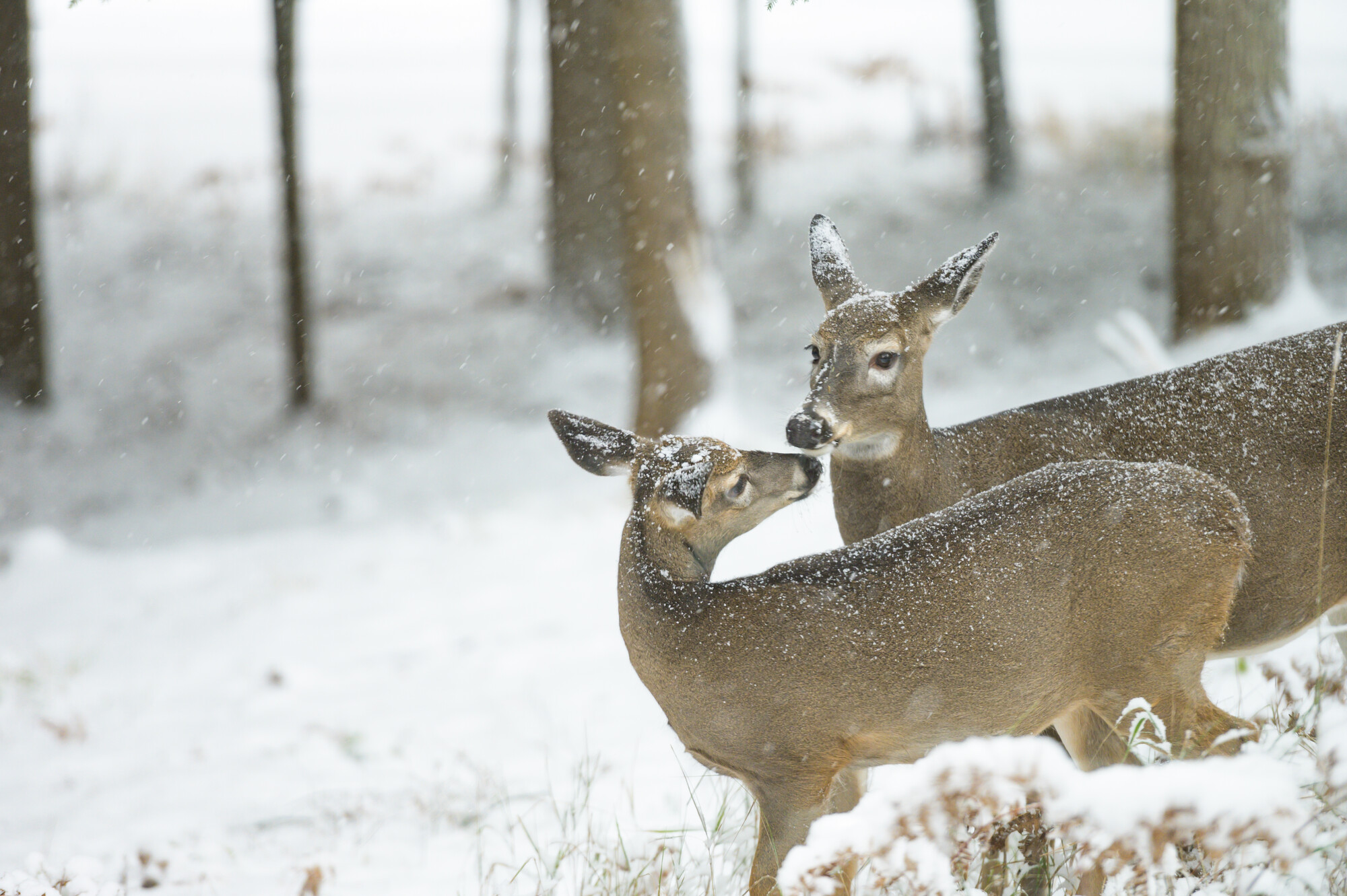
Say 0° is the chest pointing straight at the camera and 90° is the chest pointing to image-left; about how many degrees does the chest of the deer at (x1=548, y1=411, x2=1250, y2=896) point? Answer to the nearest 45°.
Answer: approximately 90°

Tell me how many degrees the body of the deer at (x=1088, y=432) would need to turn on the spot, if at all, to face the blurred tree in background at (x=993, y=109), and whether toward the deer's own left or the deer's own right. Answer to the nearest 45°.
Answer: approximately 90° to the deer's own right

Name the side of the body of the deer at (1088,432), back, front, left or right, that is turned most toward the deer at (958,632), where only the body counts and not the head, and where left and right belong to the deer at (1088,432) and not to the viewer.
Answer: left

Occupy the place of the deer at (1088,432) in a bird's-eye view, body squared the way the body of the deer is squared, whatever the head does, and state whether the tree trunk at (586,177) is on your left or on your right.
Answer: on your right

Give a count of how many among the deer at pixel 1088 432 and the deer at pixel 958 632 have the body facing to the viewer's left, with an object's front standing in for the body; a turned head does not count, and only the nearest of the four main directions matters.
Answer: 2

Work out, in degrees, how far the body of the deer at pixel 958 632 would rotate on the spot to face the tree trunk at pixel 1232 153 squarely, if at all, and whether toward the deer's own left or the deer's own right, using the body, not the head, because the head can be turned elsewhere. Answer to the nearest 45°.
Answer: approximately 90° to the deer's own right

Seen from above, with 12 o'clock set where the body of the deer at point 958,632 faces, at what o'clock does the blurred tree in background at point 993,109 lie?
The blurred tree in background is roughly at 3 o'clock from the deer.

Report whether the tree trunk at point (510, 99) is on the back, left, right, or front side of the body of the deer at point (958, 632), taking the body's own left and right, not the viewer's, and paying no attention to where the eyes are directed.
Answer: right

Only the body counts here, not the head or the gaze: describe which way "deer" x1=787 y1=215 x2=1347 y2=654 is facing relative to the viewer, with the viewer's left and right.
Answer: facing to the left of the viewer

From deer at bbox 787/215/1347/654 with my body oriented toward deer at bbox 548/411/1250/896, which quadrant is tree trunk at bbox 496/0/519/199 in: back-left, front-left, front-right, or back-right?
back-right
